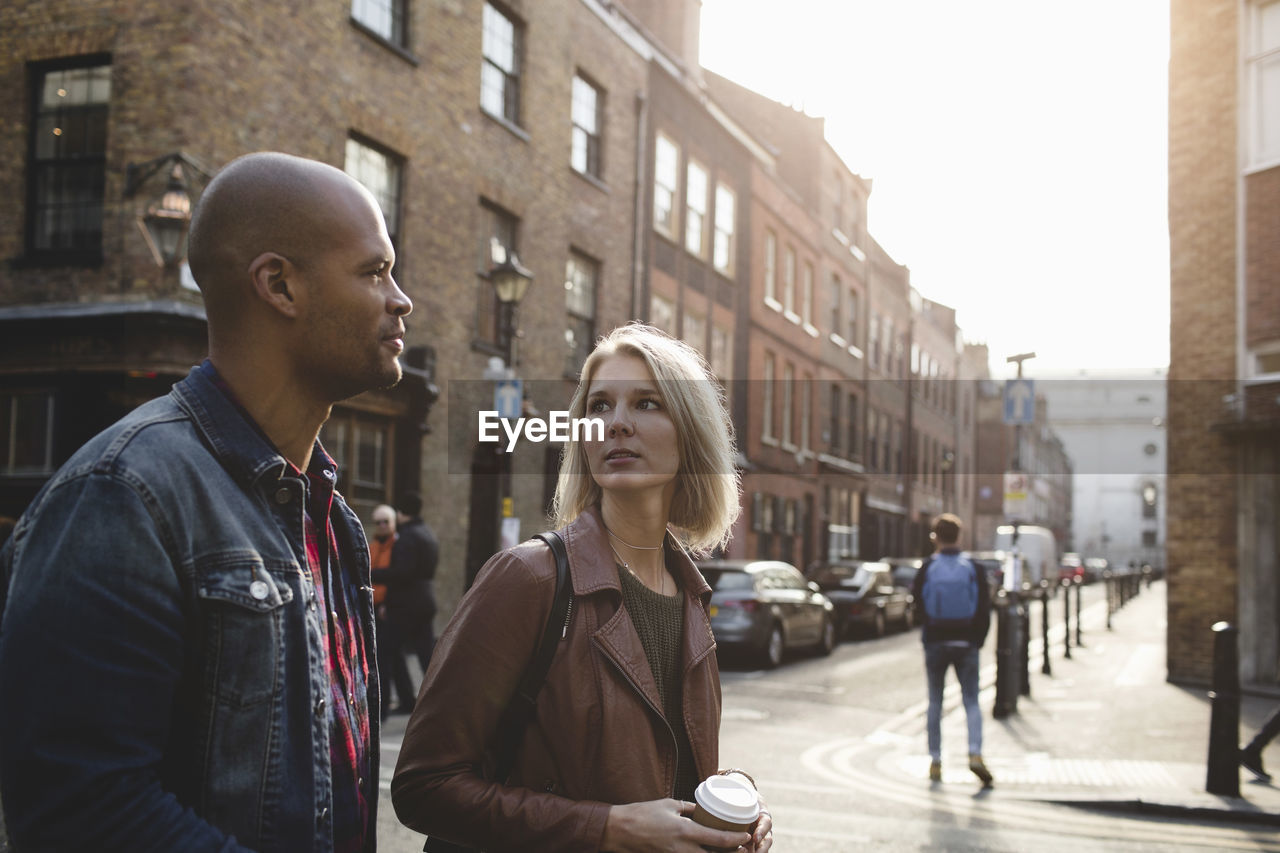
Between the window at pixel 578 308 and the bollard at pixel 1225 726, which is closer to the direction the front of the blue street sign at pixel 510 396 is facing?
the bollard

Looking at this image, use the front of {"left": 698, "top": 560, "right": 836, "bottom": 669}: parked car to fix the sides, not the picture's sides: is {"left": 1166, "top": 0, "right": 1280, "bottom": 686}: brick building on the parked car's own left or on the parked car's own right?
on the parked car's own right

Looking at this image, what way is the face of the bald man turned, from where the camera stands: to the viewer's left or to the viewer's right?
to the viewer's right

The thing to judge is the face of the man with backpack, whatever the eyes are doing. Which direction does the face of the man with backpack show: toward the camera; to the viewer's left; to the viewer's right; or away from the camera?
away from the camera

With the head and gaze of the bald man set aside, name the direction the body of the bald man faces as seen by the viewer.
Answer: to the viewer's right

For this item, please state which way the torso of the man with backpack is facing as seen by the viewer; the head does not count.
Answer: away from the camera

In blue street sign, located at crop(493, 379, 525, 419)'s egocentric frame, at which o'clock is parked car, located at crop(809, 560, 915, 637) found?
The parked car is roughly at 7 o'clock from the blue street sign.

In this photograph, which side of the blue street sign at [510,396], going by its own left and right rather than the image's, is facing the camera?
front

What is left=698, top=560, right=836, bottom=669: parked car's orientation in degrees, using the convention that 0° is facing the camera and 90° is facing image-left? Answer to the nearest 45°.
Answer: approximately 225°

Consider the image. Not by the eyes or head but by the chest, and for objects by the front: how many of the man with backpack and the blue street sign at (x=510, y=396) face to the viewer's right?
0

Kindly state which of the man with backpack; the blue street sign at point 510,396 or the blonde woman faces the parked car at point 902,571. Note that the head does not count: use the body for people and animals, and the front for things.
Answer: the man with backpack

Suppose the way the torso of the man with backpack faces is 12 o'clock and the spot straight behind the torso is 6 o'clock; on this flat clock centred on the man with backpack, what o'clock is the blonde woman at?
The blonde woman is roughly at 6 o'clock from the man with backpack.
